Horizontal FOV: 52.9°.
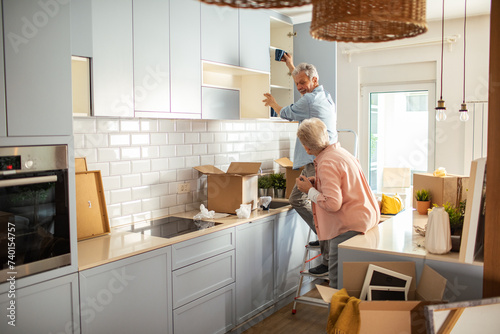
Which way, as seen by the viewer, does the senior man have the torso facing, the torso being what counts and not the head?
to the viewer's left

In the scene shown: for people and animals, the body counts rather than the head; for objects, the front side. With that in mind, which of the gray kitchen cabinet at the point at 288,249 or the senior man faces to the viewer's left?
the senior man

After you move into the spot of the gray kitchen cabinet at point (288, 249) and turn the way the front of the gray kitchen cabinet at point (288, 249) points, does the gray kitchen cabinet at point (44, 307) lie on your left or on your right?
on your right

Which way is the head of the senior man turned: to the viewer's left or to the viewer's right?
to the viewer's left

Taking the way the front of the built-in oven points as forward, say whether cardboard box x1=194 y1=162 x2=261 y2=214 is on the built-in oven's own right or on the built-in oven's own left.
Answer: on the built-in oven's own left

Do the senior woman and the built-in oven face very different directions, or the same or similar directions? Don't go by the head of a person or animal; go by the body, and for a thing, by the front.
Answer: very different directions

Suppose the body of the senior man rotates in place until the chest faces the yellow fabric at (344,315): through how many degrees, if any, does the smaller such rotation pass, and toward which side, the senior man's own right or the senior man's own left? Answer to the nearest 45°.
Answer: approximately 90° to the senior man's own left

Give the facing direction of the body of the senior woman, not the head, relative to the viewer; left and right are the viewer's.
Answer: facing to the left of the viewer
